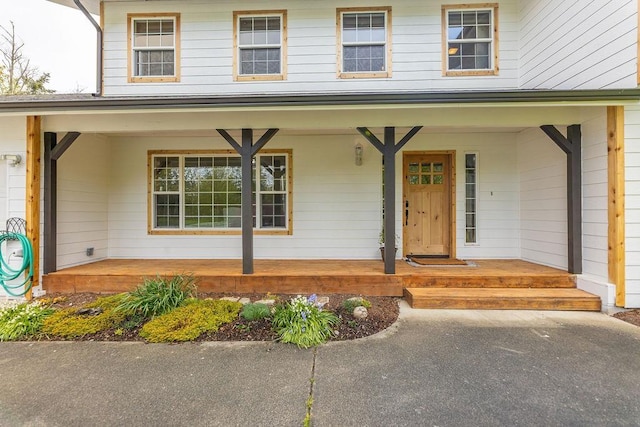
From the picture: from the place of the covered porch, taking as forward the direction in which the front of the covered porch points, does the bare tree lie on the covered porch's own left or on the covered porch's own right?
on the covered porch's own right

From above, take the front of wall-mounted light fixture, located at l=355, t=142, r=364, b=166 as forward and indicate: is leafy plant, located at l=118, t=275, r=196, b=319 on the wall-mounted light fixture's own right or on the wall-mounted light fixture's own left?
on the wall-mounted light fixture's own right

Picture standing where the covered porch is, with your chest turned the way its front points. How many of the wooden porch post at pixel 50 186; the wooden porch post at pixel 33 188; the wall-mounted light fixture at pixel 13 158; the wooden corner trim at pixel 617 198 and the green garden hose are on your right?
4

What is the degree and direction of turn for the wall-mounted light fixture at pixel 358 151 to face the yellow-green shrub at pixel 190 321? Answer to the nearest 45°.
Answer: approximately 45° to its right

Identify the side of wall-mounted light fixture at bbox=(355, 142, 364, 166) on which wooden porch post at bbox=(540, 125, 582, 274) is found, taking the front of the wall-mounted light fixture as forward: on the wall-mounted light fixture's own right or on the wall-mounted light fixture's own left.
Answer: on the wall-mounted light fixture's own left

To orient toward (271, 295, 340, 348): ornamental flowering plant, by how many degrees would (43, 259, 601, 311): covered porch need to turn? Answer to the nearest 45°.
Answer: approximately 45° to its right

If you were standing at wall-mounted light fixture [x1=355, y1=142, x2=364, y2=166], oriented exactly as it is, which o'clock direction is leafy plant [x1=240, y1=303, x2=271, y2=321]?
The leafy plant is roughly at 1 o'clock from the wall-mounted light fixture.

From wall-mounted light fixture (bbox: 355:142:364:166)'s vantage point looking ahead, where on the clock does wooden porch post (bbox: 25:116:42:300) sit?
The wooden porch post is roughly at 2 o'clock from the wall-mounted light fixture.

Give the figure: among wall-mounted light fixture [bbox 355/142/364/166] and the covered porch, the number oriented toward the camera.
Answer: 2

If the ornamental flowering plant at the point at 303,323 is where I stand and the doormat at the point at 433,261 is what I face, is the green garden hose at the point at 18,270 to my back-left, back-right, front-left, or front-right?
back-left

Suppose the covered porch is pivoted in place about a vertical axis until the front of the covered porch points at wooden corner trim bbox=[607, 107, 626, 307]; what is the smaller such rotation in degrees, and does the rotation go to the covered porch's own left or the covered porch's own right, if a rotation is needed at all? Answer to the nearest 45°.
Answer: approximately 90° to the covered porch's own left
